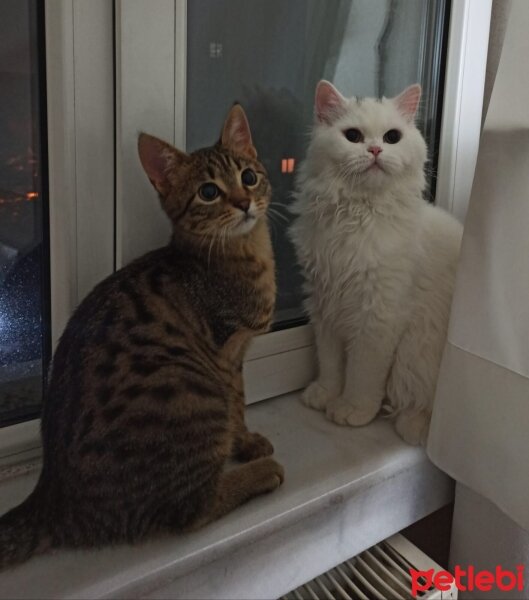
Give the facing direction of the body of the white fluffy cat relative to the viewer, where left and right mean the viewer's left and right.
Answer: facing the viewer and to the left of the viewer

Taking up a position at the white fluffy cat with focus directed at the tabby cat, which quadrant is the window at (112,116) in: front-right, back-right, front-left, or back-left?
front-right
